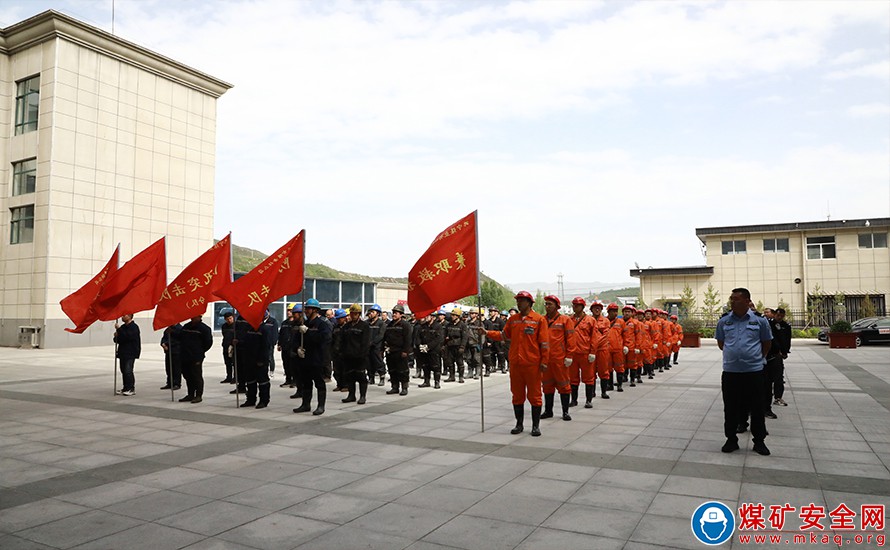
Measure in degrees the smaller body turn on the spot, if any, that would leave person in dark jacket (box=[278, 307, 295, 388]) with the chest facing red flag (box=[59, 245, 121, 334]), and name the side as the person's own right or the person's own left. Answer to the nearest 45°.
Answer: approximately 45° to the person's own right

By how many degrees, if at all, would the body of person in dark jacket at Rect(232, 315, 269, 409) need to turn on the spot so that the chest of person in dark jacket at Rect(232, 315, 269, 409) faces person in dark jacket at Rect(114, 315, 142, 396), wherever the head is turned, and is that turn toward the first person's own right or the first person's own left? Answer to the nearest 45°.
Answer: approximately 90° to the first person's own right

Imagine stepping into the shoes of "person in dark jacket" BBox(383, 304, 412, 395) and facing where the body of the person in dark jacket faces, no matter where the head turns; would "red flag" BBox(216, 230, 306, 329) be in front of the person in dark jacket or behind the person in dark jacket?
in front

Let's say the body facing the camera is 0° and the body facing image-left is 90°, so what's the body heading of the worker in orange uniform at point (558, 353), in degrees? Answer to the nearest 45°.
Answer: approximately 45°

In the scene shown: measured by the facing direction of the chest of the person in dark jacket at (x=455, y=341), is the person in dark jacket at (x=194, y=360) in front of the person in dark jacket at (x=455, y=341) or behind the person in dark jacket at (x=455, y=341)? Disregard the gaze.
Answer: in front

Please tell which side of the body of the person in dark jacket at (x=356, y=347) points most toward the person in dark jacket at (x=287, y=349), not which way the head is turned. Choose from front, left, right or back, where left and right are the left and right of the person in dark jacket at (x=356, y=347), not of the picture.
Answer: right

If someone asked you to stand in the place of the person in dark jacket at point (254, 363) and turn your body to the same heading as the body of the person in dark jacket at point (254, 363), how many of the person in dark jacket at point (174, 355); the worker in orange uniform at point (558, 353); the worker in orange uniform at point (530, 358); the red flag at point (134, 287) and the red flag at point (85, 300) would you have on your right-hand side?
3

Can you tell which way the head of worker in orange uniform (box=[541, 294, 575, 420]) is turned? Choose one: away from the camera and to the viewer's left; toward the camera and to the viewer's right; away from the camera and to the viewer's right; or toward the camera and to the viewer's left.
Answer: toward the camera and to the viewer's left

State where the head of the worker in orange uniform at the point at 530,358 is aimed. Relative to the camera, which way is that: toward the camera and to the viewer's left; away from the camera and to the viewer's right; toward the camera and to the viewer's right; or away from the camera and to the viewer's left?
toward the camera and to the viewer's left

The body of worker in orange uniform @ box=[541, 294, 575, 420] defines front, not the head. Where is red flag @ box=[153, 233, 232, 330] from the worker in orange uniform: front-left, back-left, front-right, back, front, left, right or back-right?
front-right

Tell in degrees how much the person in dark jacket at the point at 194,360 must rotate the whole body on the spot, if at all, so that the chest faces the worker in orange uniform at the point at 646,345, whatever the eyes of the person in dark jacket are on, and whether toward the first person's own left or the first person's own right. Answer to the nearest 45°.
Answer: approximately 135° to the first person's own left

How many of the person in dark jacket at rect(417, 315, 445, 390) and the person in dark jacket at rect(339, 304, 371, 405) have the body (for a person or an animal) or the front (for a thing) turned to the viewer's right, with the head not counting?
0

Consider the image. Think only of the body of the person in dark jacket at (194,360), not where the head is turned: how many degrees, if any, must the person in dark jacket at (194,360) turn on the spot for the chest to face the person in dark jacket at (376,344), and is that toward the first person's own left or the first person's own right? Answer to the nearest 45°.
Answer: approximately 135° to the first person's own left
